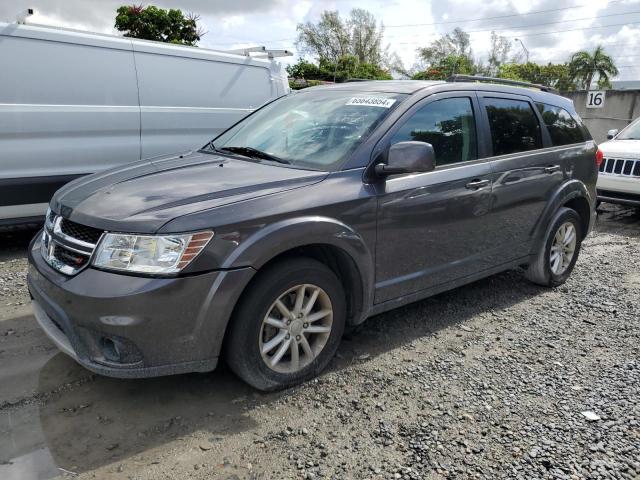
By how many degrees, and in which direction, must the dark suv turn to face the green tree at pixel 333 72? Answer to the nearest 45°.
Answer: approximately 135° to its right

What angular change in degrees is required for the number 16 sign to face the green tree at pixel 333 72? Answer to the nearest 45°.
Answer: approximately 135° to its right

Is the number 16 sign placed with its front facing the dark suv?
yes

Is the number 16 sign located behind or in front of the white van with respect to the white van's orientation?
behind

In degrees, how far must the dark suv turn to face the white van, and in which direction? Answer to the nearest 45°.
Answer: approximately 90° to its right

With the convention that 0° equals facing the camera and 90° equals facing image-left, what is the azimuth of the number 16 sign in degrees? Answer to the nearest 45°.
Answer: approximately 0°

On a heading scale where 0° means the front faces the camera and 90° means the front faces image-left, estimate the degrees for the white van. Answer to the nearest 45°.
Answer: approximately 45°

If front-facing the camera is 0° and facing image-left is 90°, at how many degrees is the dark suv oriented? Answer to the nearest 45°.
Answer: approximately 45°

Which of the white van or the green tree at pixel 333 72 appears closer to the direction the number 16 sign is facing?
the white van

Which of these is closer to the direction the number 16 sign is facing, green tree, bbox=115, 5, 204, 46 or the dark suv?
the dark suv
